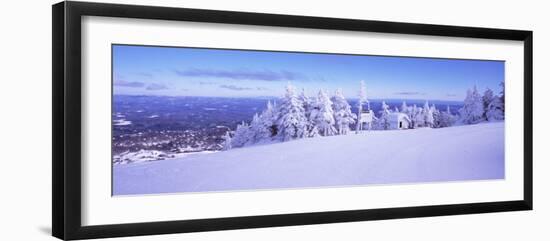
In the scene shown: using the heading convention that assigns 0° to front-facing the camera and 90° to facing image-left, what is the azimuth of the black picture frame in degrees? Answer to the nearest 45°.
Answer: approximately 315°
